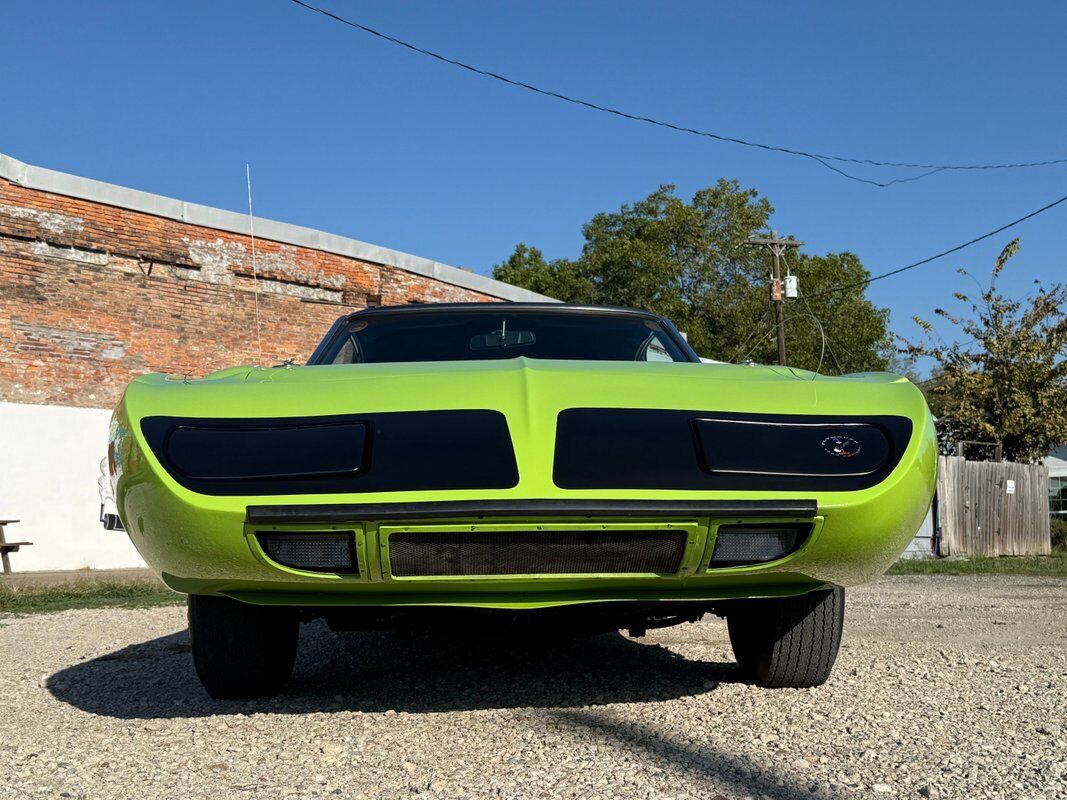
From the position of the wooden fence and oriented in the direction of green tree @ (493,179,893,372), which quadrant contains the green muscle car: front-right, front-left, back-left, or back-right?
back-left

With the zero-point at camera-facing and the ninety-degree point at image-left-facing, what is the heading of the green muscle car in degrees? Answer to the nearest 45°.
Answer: approximately 0°

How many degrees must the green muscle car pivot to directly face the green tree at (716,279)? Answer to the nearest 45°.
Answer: approximately 180°

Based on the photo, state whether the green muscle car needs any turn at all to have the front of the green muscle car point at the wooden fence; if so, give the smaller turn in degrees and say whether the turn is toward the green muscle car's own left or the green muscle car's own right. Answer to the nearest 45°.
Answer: approximately 135° to the green muscle car's own left
